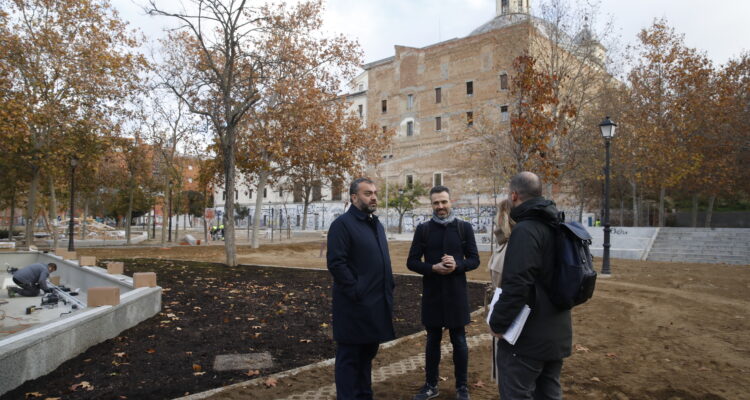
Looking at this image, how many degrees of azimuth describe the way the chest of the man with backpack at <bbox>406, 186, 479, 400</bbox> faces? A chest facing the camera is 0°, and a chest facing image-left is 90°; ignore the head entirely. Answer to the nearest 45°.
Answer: approximately 0°

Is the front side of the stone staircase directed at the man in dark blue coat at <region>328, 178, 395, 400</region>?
yes

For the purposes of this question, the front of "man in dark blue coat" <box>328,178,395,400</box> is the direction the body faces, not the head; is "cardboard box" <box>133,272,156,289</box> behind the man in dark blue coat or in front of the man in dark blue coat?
behind

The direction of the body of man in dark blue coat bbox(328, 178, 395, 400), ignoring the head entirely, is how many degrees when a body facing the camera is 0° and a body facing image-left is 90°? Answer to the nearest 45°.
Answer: approximately 315°

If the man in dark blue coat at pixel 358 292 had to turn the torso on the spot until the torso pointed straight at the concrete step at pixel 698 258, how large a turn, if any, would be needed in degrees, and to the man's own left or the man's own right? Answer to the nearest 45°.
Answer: approximately 90° to the man's own left

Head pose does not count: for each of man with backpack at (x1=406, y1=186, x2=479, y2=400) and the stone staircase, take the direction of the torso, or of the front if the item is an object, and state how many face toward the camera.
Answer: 2

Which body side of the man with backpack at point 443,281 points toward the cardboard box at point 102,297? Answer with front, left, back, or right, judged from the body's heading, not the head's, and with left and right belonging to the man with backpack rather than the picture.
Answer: right
